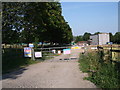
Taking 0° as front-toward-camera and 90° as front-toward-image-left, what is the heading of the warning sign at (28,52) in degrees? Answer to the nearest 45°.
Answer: approximately 0°
